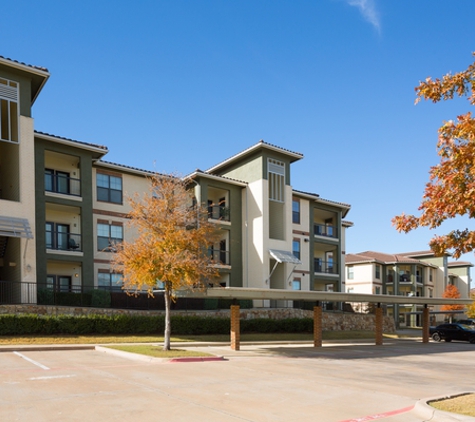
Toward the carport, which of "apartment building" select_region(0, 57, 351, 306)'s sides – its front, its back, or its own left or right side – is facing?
front

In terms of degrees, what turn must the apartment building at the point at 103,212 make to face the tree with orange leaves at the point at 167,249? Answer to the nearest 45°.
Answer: approximately 45° to its right

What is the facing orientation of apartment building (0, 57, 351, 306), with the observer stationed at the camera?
facing the viewer and to the right of the viewer
